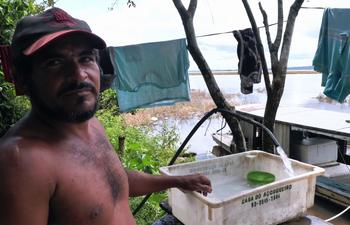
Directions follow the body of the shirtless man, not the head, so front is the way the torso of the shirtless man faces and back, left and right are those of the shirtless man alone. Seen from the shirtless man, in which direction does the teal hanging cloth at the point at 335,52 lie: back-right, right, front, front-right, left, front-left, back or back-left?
left

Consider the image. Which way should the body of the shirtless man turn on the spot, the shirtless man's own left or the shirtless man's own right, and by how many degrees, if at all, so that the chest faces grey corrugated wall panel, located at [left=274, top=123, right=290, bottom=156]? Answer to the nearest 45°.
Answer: approximately 90° to the shirtless man's own left

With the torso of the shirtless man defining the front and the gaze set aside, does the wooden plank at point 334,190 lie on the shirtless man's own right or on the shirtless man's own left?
on the shirtless man's own left

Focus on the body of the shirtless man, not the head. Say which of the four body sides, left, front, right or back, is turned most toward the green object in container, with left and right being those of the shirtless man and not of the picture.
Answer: left

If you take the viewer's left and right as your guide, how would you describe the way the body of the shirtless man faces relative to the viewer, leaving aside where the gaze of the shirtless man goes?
facing the viewer and to the right of the viewer

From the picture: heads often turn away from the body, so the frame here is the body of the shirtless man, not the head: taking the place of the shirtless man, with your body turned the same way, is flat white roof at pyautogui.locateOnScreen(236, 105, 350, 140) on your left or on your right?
on your left

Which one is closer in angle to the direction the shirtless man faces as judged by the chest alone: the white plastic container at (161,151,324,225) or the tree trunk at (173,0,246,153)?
the white plastic container

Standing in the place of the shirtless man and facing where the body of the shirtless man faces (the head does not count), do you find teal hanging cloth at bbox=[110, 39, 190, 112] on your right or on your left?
on your left

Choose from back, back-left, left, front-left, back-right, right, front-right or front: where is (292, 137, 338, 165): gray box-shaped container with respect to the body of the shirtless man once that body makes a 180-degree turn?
right

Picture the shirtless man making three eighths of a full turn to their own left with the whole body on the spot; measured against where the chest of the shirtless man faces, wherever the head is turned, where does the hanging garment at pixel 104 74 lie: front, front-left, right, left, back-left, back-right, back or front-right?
front

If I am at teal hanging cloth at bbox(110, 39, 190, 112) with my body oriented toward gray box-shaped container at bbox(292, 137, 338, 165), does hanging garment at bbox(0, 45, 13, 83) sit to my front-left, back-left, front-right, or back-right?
back-right

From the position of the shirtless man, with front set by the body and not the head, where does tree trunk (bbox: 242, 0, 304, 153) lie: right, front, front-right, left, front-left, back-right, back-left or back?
left

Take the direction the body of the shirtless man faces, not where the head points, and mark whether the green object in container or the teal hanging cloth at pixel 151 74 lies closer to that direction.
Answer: the green object in container
